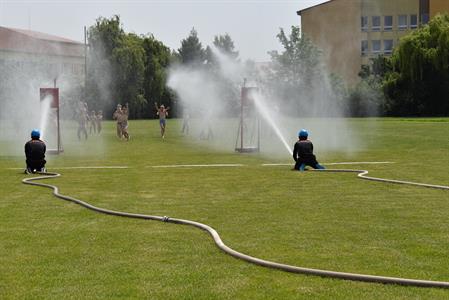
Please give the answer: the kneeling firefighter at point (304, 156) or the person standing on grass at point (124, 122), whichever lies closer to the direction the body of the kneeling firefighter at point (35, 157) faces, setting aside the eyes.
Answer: the person standing on grass

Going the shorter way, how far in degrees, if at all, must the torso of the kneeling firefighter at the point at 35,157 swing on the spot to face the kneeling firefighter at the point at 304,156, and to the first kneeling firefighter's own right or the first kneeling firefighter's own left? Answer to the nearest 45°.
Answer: approximately 90° to the first kneeling firefighter's own right

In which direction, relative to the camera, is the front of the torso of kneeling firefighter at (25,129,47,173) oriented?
away from the camera

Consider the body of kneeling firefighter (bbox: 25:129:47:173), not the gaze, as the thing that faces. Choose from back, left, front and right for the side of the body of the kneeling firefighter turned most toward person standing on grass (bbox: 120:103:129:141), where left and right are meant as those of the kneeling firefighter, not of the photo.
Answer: front
